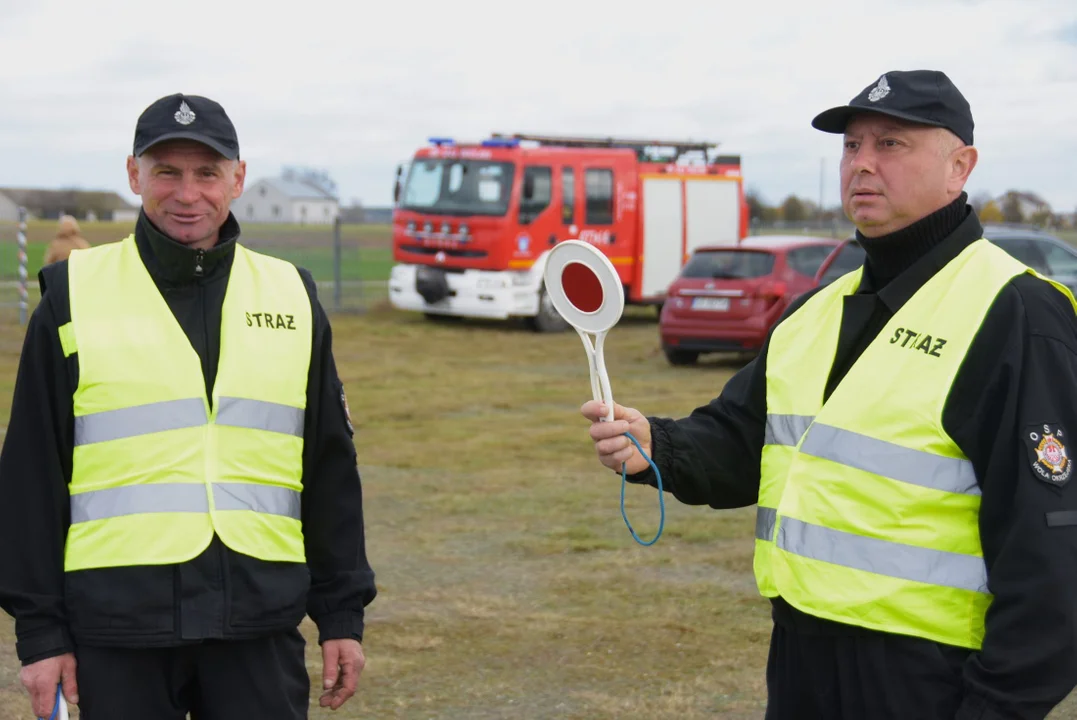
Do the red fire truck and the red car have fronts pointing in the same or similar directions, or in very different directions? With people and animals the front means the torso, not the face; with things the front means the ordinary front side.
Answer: very different directions

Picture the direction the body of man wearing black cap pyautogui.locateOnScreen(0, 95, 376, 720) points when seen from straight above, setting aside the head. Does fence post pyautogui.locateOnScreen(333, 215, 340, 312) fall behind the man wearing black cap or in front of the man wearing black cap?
behind

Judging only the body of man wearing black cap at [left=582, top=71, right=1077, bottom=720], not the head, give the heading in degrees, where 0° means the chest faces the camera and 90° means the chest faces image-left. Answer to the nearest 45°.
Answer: approximately 45°

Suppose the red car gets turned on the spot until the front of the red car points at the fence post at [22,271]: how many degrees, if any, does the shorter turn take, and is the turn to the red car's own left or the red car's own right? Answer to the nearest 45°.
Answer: approximately 135° to the red car's own left

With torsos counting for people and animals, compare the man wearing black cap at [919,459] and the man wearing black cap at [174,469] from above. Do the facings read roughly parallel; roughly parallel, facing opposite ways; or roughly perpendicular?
roughly perpendicular

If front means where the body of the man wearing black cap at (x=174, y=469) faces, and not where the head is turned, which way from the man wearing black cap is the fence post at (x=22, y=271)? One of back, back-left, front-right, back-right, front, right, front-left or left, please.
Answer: back

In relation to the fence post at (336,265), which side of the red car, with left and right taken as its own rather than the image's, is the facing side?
left

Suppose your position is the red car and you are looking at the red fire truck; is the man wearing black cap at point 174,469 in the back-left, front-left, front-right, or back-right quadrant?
back-left

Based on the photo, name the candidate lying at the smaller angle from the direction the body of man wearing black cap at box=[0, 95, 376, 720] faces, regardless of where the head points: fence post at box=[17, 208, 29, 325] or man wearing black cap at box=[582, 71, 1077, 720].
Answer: the man wearing black cap

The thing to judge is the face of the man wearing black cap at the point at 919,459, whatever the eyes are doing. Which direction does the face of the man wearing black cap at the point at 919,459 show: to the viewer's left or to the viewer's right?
to the viewer's left

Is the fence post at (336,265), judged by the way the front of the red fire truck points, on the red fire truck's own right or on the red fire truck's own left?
on the red fire truck's own right
